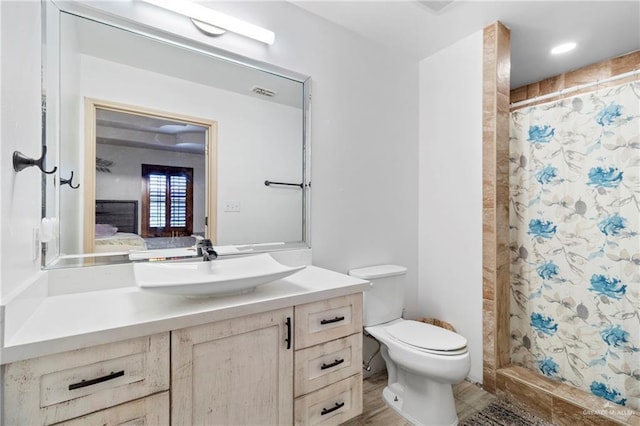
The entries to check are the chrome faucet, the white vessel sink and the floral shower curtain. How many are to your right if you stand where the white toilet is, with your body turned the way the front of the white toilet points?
2

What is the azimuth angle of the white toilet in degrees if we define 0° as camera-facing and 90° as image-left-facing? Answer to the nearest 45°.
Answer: approximately 315°

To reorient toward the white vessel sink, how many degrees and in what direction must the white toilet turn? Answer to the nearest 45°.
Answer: approximately 90° to its right

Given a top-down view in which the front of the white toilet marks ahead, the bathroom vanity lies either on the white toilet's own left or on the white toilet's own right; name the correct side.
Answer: on the white toilet's own right

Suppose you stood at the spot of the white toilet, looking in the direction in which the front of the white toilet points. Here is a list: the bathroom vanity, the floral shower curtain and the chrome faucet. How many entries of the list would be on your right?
2

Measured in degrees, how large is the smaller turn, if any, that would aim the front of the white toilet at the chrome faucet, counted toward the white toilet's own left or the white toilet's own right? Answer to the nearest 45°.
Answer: approximately 90° to the white toilet's own right

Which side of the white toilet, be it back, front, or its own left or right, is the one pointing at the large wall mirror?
right
